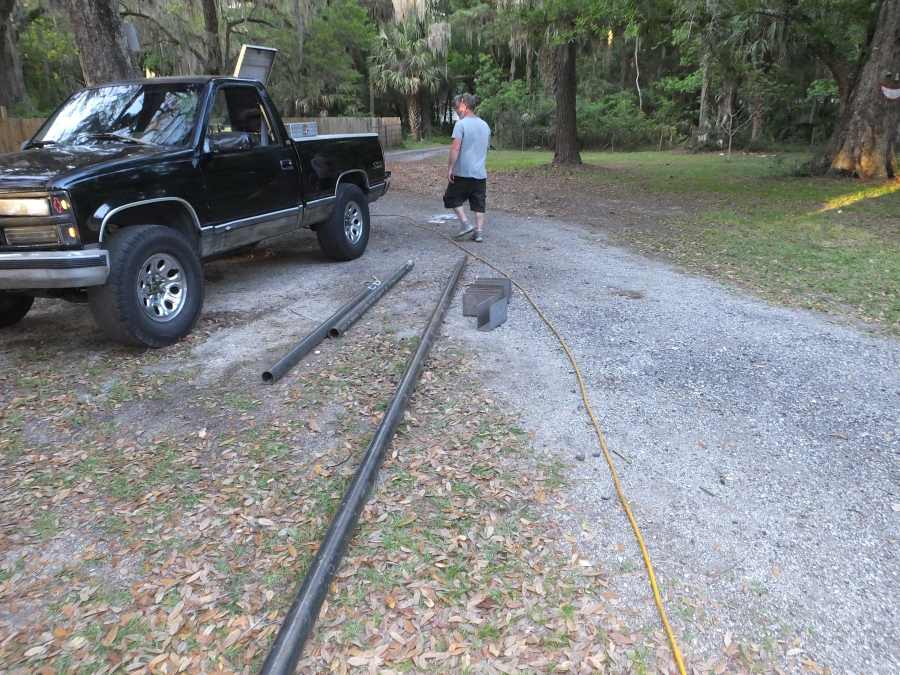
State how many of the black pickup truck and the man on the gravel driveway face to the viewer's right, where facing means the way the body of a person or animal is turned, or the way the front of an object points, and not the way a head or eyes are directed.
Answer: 0

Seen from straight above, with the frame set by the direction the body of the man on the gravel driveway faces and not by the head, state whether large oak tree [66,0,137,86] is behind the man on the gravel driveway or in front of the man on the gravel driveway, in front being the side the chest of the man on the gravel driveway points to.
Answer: in front

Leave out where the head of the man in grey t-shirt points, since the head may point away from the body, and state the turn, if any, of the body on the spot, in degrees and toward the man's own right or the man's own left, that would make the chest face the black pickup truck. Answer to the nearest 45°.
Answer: approximately 90° to the man's own left

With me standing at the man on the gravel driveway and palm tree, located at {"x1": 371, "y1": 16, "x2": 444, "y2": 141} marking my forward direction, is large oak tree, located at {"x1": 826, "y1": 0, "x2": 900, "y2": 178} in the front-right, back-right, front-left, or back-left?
front-right

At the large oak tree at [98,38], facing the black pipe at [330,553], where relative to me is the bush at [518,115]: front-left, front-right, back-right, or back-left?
back-left

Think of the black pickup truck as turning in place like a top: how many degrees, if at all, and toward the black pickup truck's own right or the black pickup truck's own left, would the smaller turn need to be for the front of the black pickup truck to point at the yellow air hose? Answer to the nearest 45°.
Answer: approximately 90° to the black pickup truck's own left

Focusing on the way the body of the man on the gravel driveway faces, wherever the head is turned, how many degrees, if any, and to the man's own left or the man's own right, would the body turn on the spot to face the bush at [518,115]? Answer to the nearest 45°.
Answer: approximately 45° to the man's own right

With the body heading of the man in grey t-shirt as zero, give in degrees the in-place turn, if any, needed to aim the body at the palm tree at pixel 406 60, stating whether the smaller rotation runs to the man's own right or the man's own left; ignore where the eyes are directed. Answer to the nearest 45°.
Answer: approximately 45° to the man's own right

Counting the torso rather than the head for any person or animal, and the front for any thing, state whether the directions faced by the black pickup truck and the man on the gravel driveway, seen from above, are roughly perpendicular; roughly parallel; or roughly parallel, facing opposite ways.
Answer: roughly perpendicular

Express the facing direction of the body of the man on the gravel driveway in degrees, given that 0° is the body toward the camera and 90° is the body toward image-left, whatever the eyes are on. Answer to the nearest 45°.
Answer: approximately 135°

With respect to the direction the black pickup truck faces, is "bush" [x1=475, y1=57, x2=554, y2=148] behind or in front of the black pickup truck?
behind

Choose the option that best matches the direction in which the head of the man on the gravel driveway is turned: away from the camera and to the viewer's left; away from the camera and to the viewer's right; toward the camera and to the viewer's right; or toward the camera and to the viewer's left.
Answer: away from the camera and to the viewer's left

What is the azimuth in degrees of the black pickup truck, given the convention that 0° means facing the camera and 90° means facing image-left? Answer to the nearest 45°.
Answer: approximately 45°
